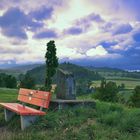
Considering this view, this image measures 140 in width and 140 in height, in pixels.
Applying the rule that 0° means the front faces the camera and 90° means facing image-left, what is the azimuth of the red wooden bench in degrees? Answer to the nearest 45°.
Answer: approximately 45°
